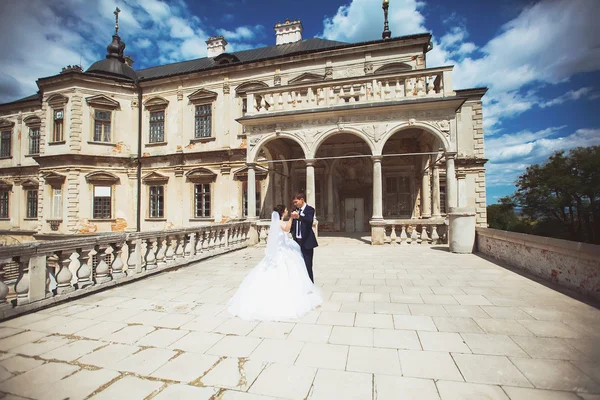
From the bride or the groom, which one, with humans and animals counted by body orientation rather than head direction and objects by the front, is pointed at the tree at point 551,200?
the bride

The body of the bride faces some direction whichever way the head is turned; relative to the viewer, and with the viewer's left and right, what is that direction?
facing away from the viewer and to the right of the viewer

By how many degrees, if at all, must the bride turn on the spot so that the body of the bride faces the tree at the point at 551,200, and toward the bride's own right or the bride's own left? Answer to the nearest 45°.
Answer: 0° — they already face it

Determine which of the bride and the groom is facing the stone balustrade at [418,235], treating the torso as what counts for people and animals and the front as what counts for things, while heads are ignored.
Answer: the bride

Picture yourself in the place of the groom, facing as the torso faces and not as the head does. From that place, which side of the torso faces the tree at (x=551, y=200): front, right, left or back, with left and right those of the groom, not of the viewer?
back

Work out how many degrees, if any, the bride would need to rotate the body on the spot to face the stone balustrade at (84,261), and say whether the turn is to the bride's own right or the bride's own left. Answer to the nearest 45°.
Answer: approximately 135° to the bride's own left

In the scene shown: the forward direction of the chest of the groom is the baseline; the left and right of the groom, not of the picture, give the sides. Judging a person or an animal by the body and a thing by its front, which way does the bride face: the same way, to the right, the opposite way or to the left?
the opposite way

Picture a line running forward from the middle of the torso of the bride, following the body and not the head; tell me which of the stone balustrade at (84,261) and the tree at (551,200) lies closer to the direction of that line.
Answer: the tree

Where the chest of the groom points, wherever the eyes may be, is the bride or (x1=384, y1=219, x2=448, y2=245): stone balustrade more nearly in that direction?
the bride

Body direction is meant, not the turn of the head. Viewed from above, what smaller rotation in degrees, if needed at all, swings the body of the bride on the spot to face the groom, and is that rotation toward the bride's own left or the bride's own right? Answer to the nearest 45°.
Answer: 0° — they already face them

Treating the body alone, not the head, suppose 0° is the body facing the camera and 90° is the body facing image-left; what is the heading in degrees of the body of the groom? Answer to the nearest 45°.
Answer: approximately 45°
